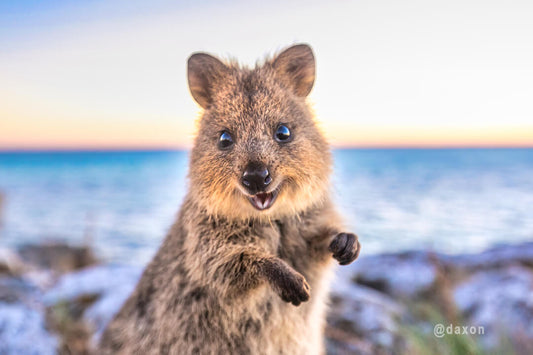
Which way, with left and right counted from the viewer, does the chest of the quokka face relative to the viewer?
facing the viewer and to the right of the viewer
